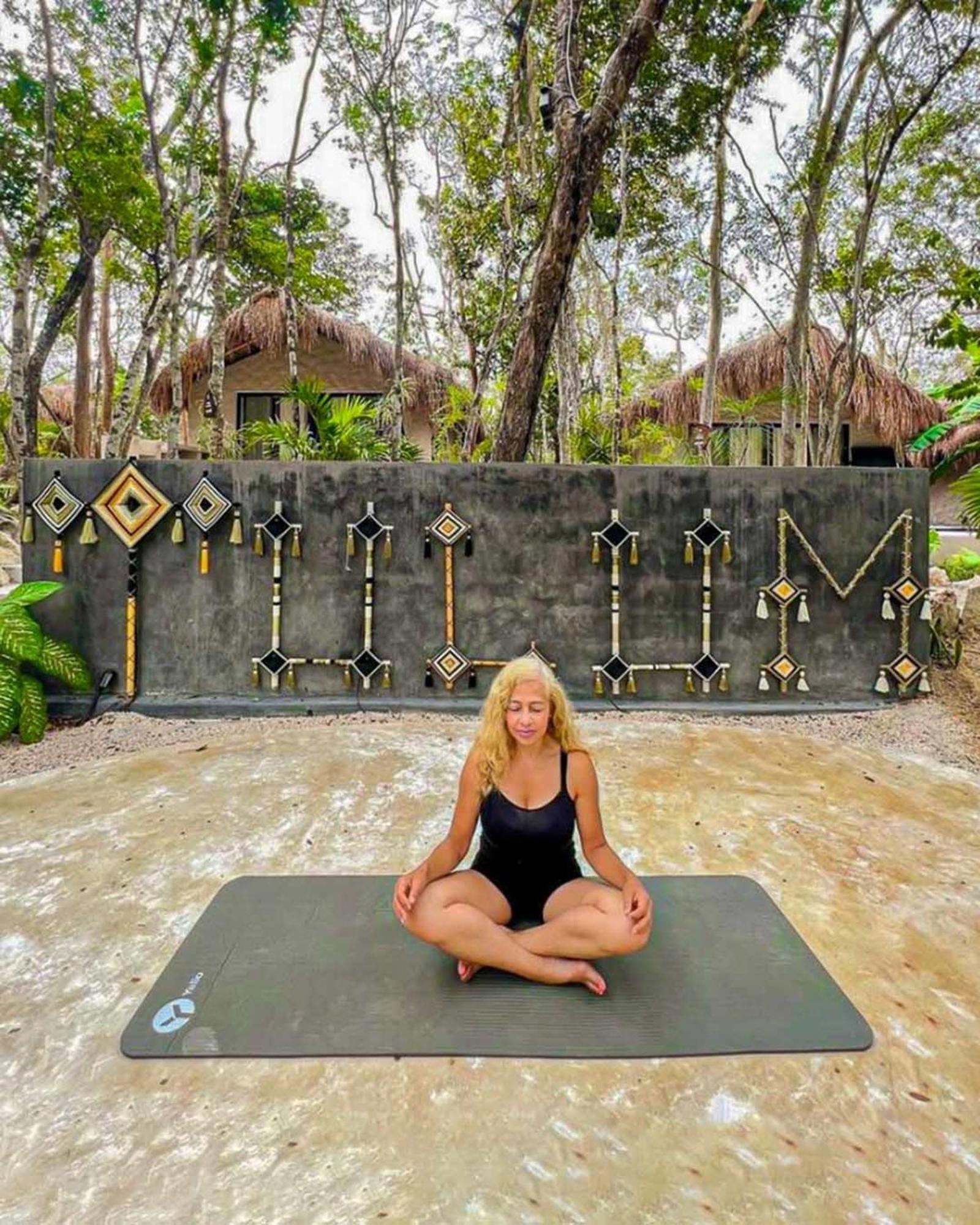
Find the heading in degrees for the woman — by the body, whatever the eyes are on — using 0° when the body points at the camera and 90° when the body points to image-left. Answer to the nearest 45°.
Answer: approximately 0°

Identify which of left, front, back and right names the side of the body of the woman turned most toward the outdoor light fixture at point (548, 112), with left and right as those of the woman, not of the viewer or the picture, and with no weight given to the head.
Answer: back
